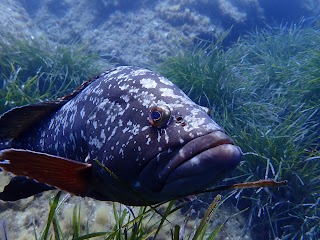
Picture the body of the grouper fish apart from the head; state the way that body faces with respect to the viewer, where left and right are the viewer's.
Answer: facing the viewer and to the right of the viewer
